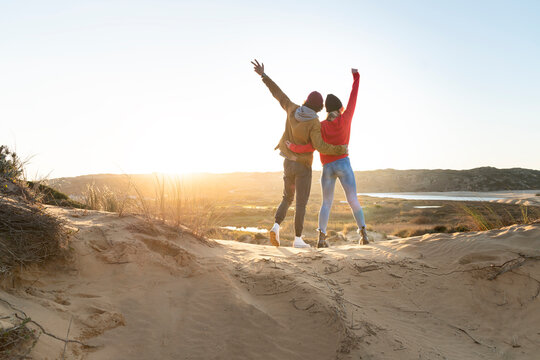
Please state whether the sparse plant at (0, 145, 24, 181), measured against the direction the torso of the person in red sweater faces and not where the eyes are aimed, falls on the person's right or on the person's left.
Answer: on the person's left

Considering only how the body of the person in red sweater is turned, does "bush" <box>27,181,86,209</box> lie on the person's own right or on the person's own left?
on the person's own left

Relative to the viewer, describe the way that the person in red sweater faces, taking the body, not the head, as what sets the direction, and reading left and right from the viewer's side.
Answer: facing away from the viewer

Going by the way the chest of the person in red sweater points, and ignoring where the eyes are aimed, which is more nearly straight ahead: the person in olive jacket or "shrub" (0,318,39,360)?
the person in olive jacket

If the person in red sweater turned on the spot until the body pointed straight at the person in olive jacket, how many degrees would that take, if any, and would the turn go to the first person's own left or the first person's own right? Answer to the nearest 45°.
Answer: approximately 90° to the first person's own left

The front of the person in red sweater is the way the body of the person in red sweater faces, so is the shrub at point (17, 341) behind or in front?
behind
